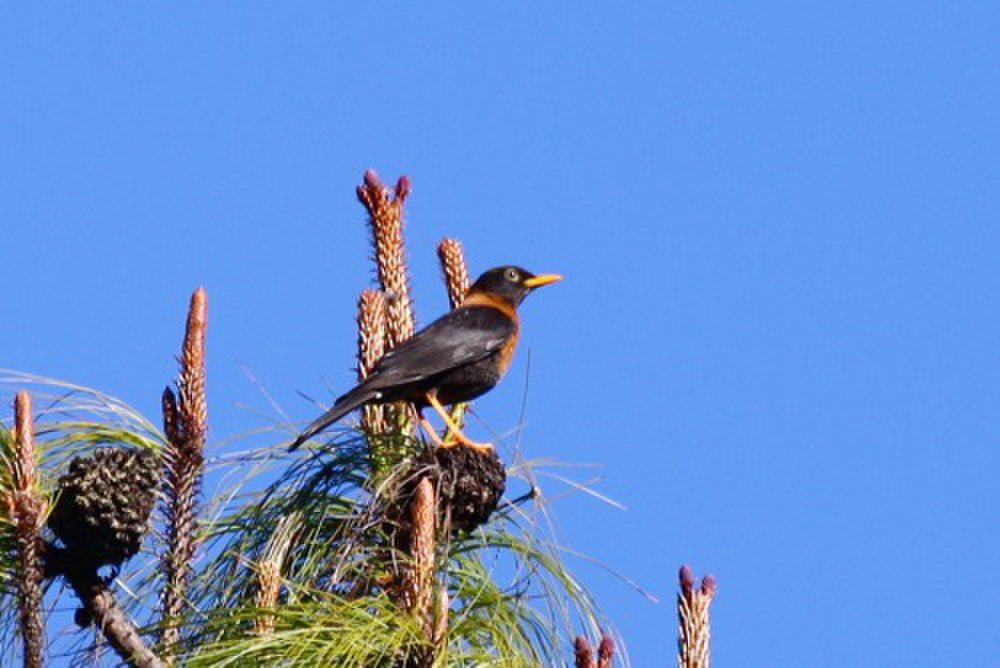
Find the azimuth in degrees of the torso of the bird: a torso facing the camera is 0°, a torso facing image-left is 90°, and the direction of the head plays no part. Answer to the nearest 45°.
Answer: approximately 270°
